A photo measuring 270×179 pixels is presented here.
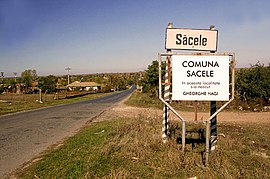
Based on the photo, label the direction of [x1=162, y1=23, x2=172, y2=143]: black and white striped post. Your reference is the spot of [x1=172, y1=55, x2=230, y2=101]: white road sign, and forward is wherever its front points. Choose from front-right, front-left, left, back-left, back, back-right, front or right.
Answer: back-right

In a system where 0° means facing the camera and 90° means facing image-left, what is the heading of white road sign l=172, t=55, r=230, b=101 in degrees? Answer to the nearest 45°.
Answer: approximately 0°
